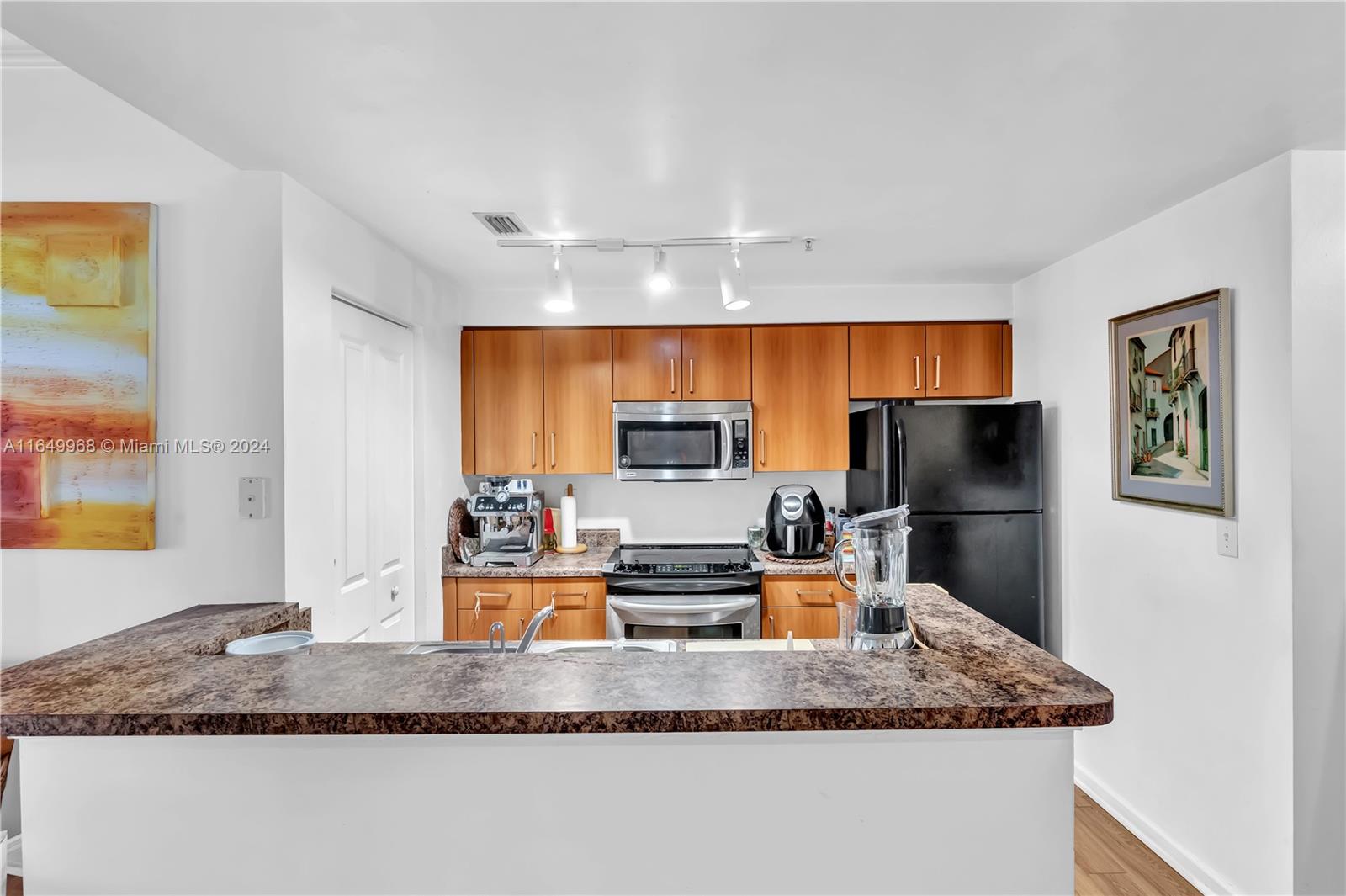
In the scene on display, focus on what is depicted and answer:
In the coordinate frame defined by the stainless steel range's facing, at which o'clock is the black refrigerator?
The black refrigerator is roughly at 9 o'clock from the stainless steel range.

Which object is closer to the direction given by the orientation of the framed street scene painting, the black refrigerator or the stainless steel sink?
the stainless steel sink

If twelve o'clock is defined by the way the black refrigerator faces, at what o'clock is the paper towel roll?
The paper towel roll is roughly at 3 o'clock from the black refrigerator.

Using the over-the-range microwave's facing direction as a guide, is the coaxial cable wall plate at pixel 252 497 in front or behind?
in front

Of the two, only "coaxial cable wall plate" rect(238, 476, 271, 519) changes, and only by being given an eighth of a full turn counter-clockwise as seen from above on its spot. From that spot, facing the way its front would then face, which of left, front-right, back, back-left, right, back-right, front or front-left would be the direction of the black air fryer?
front-left

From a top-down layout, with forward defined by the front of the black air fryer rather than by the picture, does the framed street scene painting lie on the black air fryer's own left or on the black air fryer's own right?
on the black air fryer's own left

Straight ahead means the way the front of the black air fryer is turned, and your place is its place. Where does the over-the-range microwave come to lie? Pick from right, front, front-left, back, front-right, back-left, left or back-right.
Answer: right

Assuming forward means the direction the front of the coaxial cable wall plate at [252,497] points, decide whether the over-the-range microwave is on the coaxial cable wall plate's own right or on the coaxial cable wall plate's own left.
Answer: on the coaxial cable wall plate's own left
